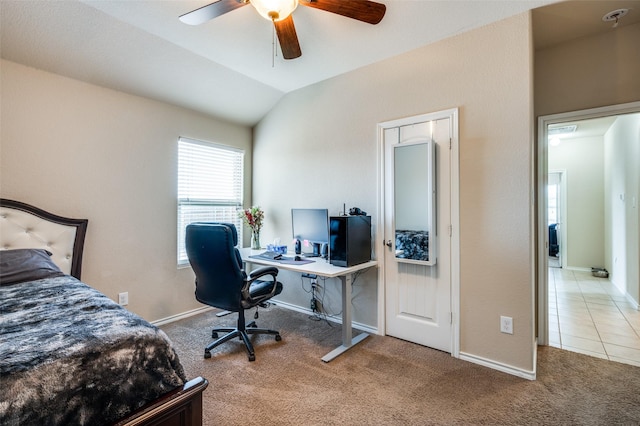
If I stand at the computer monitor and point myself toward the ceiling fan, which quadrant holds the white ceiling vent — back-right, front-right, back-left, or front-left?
back-left

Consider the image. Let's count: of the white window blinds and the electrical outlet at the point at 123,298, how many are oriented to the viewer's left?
0

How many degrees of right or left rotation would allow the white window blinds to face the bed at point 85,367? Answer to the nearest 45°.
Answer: approximately 45° to its right

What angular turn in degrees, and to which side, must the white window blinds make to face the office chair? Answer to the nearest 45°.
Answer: approximately 45° to its right

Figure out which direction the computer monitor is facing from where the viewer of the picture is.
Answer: facing the viewer and to the left of the viewer

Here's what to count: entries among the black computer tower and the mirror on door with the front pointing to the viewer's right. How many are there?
0

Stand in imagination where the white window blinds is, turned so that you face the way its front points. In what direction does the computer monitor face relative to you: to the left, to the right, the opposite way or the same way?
to the right

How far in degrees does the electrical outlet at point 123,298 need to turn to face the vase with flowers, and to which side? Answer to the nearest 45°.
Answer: approximately 45° to its left

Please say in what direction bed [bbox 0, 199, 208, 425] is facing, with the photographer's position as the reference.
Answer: facing the viewer and to the right of the viewer

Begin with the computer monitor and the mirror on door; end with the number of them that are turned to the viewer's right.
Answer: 0

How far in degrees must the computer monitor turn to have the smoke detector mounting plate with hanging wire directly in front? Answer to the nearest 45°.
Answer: approximately 90° to its left

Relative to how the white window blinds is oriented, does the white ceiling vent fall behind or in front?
in front

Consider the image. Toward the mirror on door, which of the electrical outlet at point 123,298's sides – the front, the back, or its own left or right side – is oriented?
front

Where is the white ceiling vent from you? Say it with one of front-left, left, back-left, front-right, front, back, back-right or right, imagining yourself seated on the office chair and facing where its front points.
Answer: front-right

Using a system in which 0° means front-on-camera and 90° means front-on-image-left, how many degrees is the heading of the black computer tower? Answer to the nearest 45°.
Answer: approximately 45°

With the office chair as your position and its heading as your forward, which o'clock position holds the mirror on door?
The mirror on door is roughly at 2 o'clock from the office chair.
